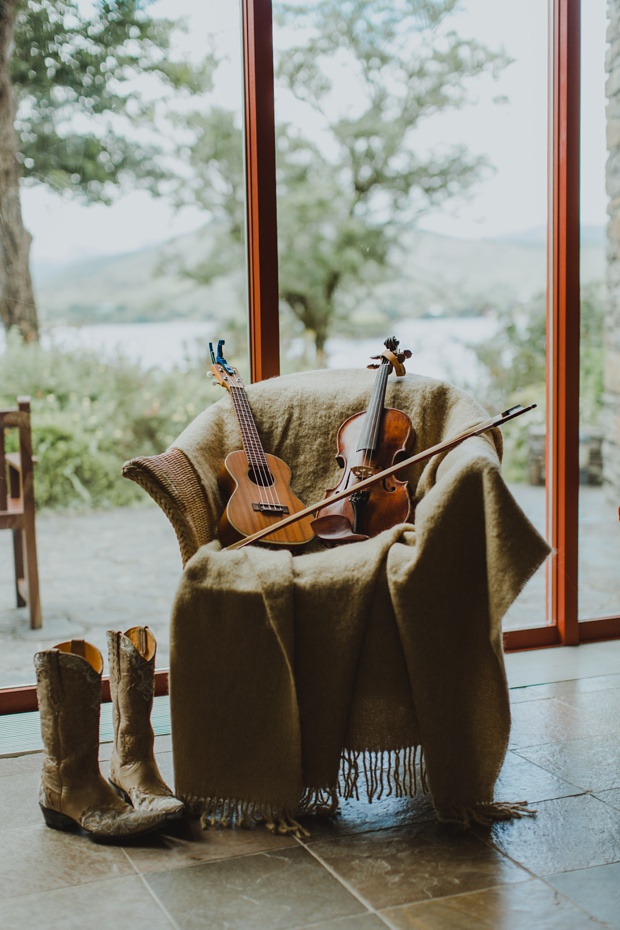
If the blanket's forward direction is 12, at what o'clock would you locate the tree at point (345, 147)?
The tree is roughly at 6 o'clock from the blanket.

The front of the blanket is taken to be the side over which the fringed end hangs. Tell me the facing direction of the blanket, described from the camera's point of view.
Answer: facing the viewer

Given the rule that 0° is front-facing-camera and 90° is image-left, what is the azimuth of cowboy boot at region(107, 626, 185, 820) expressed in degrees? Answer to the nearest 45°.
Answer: approximately 315°

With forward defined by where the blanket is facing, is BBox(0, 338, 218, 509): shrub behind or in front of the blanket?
behind

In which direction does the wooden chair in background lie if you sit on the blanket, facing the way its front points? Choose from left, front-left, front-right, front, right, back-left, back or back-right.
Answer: back-right

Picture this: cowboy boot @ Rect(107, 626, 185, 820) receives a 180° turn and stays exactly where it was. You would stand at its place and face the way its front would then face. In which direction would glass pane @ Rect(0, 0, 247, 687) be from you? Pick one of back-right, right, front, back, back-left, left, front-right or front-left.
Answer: front-right

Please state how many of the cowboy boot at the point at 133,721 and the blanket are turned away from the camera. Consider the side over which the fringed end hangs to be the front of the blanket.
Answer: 0

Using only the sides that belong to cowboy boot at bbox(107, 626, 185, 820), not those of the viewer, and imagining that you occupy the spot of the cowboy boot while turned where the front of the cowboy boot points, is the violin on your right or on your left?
on your left

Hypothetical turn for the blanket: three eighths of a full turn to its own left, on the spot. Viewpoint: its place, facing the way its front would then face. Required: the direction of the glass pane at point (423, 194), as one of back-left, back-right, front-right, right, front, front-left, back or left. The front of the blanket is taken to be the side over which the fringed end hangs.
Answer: front-left
